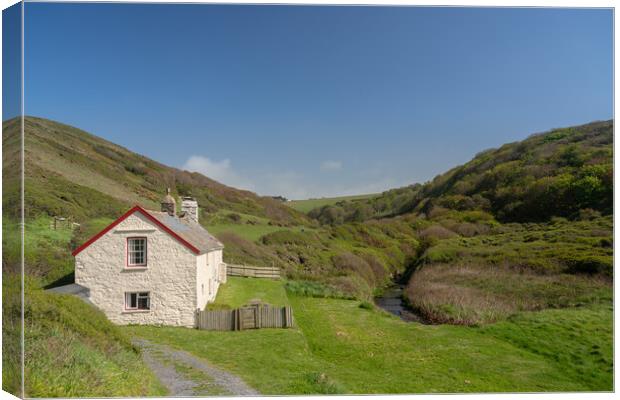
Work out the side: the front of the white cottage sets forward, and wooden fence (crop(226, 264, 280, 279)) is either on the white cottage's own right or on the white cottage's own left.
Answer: on the white cottage's own left

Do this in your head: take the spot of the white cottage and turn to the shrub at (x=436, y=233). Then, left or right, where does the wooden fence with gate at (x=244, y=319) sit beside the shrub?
right

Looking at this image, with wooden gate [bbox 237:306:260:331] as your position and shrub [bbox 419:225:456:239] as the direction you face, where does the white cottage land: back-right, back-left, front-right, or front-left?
front-left

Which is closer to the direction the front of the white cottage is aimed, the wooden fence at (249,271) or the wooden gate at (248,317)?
the wooden gate

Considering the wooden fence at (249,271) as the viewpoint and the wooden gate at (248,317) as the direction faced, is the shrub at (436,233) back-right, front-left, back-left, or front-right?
back-left
